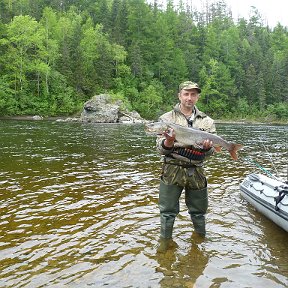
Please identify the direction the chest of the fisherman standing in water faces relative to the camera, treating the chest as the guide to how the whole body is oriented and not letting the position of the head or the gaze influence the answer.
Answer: toward the camera

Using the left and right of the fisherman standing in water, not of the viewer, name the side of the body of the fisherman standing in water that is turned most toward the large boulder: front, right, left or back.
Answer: back
